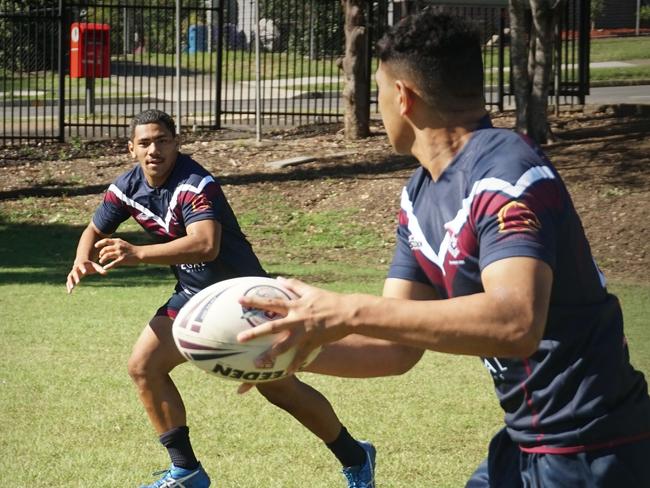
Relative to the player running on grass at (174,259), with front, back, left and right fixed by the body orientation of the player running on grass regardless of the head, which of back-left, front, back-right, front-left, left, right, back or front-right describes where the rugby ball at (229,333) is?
front-left

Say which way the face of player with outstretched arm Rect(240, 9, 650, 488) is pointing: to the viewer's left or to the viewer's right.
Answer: to the viewer's left

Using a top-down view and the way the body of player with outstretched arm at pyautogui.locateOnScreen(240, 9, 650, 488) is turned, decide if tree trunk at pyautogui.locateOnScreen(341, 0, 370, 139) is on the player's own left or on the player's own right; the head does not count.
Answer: on the player's own right

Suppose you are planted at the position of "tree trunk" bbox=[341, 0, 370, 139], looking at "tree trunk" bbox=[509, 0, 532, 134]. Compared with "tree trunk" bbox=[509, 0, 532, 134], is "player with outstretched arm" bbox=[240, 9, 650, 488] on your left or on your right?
right
